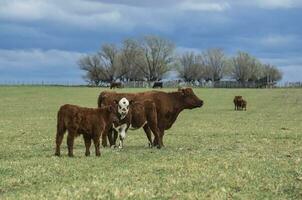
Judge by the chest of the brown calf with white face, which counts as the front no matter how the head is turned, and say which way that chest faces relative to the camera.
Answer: toward the camera

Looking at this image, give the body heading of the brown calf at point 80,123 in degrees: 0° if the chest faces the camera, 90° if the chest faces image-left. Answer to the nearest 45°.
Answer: approximately 270°

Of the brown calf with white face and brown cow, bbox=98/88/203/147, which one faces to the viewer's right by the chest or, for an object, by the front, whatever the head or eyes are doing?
the brown cow

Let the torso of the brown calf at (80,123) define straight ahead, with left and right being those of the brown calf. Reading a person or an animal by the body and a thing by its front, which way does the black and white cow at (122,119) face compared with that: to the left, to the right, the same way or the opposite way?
to the right

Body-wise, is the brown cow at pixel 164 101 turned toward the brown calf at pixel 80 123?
no

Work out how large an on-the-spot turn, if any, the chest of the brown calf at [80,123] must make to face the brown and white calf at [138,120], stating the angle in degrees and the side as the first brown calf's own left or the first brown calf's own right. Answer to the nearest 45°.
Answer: approximately 45° to the first brown calf's own left

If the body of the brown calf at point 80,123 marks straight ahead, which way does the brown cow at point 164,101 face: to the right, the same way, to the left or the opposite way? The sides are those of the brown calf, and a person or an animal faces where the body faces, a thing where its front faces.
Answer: the same way

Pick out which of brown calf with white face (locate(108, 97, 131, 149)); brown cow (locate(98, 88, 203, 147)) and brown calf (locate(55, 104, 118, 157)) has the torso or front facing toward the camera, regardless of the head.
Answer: the brown calf with white face

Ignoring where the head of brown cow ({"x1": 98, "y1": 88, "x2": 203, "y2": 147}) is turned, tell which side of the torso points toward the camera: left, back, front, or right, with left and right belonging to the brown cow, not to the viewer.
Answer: right

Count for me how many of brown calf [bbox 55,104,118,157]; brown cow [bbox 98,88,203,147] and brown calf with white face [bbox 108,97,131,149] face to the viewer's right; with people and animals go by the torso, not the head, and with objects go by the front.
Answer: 2
